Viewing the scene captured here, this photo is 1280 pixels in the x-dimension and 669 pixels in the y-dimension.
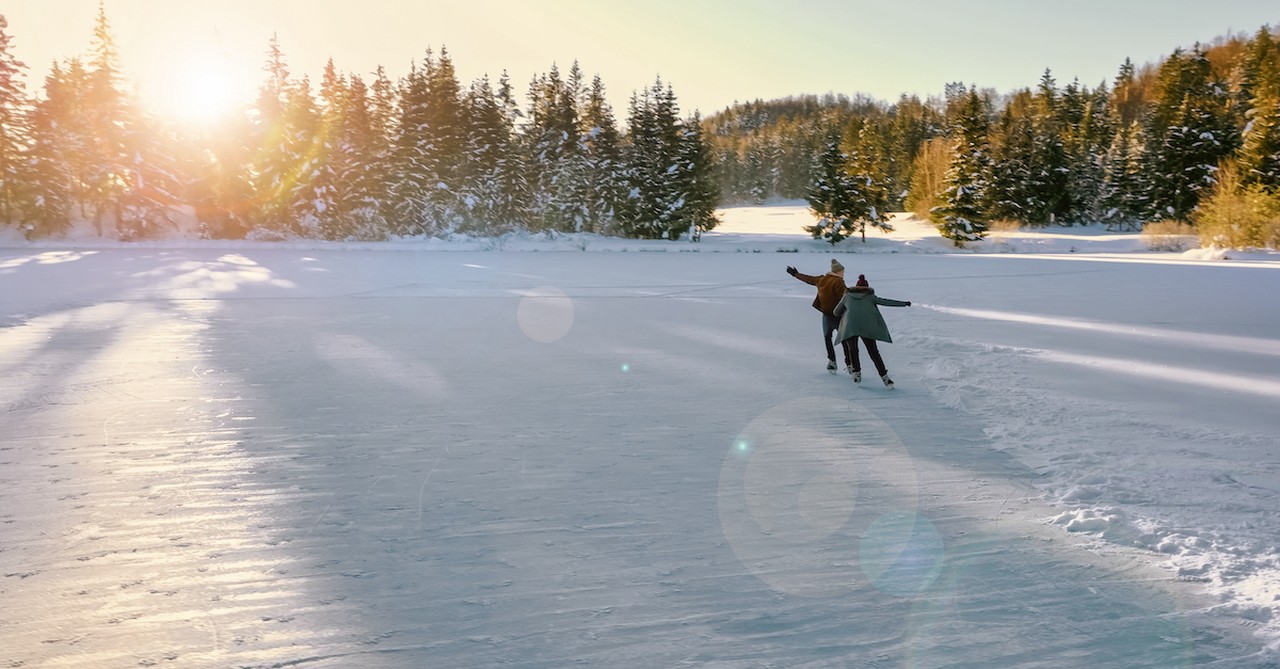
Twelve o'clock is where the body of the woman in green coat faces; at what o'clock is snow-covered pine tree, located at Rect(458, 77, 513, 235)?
The snow-covered pine tree is roughly at 11 o'clock from the woman in green coat.

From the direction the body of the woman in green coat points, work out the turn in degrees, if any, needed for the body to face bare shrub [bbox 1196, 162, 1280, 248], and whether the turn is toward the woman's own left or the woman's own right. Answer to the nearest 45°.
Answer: approximately 45° to the woman's own right

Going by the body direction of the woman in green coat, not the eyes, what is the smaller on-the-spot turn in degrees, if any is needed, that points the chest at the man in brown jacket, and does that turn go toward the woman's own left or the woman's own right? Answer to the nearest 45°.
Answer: approximately 45° to the woman's own left

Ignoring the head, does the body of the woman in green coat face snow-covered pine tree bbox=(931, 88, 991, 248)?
yes

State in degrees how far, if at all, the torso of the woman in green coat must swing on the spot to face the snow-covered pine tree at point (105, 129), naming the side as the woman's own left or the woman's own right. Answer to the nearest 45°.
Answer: approximately 45° to the woman's own left

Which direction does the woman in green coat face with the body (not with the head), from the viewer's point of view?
away from the camera

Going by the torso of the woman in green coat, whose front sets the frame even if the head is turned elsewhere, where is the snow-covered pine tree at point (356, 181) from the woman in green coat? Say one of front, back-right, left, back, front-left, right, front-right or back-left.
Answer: front-left

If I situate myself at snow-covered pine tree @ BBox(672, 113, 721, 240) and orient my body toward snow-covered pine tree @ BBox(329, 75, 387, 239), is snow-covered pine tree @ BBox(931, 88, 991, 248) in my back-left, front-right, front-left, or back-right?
back-left

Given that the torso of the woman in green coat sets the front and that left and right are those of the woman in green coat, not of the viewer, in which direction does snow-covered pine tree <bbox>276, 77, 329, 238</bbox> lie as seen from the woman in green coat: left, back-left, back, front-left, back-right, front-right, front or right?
front-left

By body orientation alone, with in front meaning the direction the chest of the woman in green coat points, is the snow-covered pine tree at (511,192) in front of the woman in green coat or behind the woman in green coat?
in front

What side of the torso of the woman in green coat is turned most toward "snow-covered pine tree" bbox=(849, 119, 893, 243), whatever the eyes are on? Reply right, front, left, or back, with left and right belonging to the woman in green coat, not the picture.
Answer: front

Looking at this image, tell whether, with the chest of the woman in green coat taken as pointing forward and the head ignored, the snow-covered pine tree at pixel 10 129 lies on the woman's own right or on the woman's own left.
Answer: on the woman's own left
